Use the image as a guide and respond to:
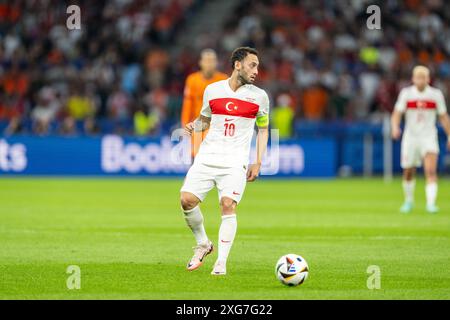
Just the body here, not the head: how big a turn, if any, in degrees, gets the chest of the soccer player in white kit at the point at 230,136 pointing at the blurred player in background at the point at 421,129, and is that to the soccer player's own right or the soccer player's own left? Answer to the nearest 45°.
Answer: approximately 135° to the soccer player's own left

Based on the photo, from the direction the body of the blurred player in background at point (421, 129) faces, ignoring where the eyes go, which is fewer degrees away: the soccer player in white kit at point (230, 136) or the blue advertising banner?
the soccer player in white kit

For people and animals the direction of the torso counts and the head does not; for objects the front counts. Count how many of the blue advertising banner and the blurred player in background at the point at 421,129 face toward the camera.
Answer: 2

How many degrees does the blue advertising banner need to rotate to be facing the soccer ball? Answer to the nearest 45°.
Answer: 0° — it already faces it

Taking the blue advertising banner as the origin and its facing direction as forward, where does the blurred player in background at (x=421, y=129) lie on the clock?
The blurred player in background is roughly at 11 o'clock from the blue advertising banner.

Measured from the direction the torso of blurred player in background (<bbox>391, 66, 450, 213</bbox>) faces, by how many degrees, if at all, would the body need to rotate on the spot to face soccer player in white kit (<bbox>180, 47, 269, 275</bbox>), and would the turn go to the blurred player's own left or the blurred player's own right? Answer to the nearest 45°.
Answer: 0° — they already face them

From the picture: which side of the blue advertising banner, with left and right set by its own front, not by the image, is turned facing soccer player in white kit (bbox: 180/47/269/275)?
front

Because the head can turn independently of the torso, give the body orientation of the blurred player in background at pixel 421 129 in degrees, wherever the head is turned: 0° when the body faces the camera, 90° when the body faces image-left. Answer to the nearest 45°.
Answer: approximately 0°

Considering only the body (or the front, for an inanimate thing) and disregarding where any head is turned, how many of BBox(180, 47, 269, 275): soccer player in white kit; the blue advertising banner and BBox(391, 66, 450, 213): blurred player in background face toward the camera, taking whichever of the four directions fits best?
3
